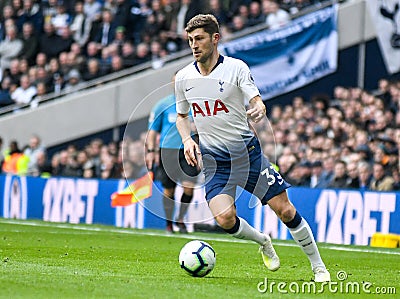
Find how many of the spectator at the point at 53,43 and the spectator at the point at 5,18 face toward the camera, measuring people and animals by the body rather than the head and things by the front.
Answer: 2

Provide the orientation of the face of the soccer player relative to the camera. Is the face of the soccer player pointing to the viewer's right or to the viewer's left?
to the viewer's left

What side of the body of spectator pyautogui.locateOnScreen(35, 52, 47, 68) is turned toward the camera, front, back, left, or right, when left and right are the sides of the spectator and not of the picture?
front

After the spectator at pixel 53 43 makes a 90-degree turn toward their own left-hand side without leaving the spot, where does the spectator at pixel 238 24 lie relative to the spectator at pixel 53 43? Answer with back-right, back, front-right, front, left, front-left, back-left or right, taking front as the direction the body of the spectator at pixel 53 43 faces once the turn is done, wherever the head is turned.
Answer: front-right

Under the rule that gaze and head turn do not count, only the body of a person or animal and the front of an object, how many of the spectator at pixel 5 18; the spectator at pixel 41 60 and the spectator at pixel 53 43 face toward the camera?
3

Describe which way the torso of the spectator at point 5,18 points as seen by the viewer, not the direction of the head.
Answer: toward the camera

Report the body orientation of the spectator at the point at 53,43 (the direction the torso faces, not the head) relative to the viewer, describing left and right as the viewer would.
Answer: facing the viewer

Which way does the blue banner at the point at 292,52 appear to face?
toward the camera
